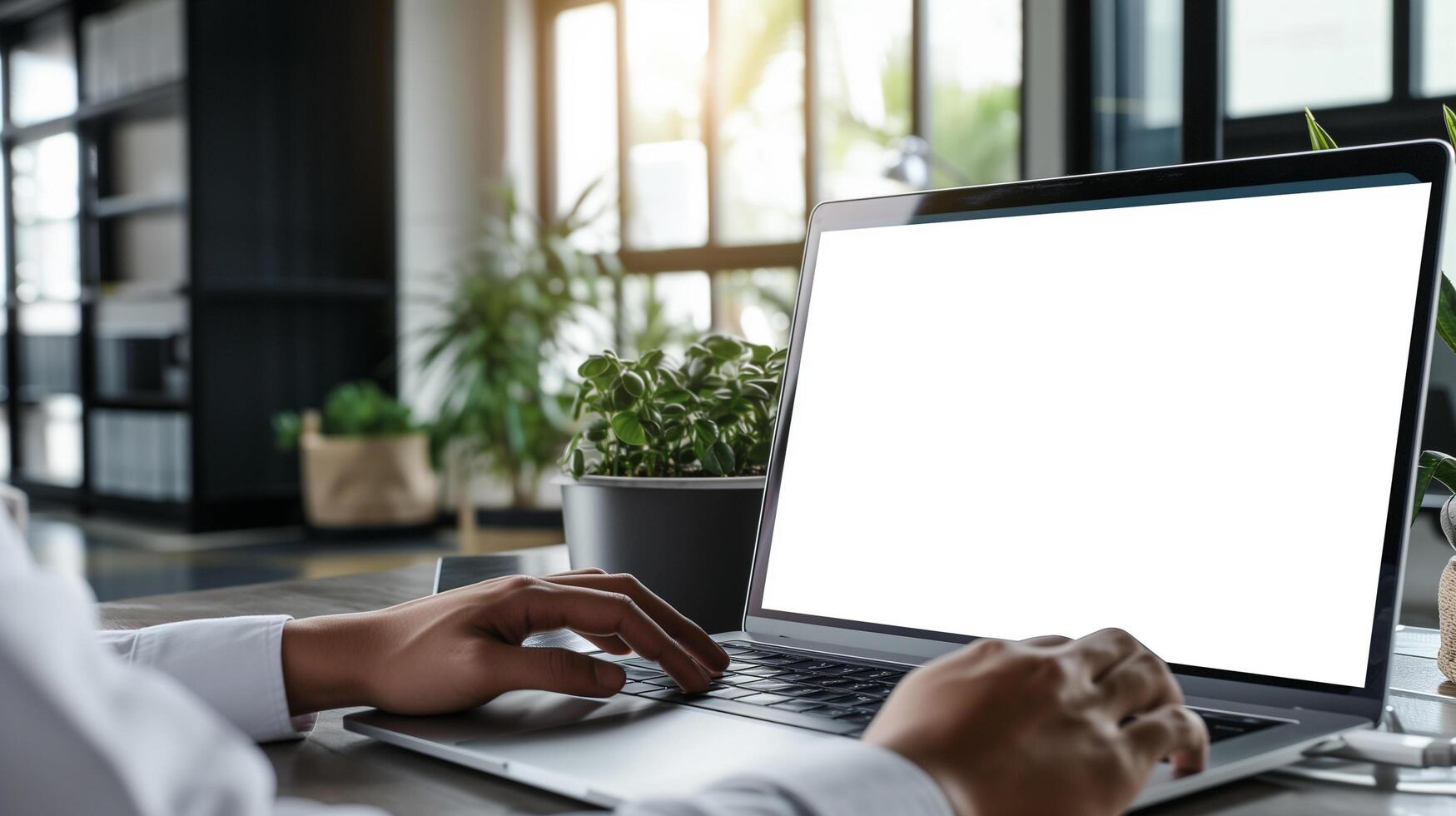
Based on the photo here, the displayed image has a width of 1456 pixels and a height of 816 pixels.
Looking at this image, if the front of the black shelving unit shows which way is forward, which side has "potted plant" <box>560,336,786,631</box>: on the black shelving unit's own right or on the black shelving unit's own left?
on the black shelving unit's own left

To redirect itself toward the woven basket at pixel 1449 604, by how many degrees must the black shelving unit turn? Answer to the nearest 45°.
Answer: approximately 45° to its left

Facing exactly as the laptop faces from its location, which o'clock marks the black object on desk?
The black object on desk is roughly at 3 o'clock from the laptop.

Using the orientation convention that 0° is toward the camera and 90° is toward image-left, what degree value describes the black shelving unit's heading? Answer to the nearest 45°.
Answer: approximately 45°

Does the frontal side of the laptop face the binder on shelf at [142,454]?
no

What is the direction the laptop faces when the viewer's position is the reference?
facing the viewer and to the left of the viewer

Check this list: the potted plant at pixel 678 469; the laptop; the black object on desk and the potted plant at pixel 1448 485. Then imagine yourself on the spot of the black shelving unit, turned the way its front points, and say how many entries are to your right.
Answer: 0

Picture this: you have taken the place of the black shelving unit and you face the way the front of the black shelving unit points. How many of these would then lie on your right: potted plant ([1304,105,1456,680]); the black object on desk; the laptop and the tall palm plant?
0

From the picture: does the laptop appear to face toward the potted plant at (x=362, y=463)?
no
